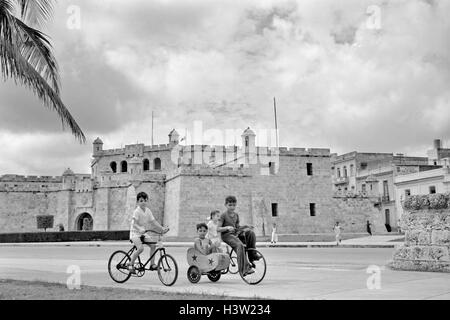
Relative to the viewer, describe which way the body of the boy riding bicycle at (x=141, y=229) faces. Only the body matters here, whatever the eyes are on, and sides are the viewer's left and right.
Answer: facing the viewer and to the right of the viewer

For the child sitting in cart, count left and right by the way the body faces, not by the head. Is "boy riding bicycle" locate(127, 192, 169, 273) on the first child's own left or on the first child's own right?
on the first child's own right

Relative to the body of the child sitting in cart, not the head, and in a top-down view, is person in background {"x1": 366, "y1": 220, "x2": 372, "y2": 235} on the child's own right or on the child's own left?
on the child's own left

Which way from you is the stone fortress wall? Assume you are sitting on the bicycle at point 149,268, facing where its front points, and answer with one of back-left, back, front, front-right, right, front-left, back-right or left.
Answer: back-left

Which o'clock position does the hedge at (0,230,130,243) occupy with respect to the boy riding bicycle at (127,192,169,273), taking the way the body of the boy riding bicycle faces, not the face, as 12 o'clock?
The hedge is roughly at 7 o'clock from the boy riding bicycle.

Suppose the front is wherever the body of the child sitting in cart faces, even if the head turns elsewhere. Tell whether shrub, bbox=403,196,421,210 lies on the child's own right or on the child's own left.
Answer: on the child's own left

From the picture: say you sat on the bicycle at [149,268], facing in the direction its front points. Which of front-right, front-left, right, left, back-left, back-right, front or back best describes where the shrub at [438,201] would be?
front-left

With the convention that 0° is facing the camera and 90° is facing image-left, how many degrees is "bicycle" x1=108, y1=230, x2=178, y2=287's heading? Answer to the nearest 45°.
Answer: approximately 315°

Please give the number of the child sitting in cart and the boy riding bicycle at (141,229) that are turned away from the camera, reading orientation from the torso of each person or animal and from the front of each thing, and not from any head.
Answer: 0
